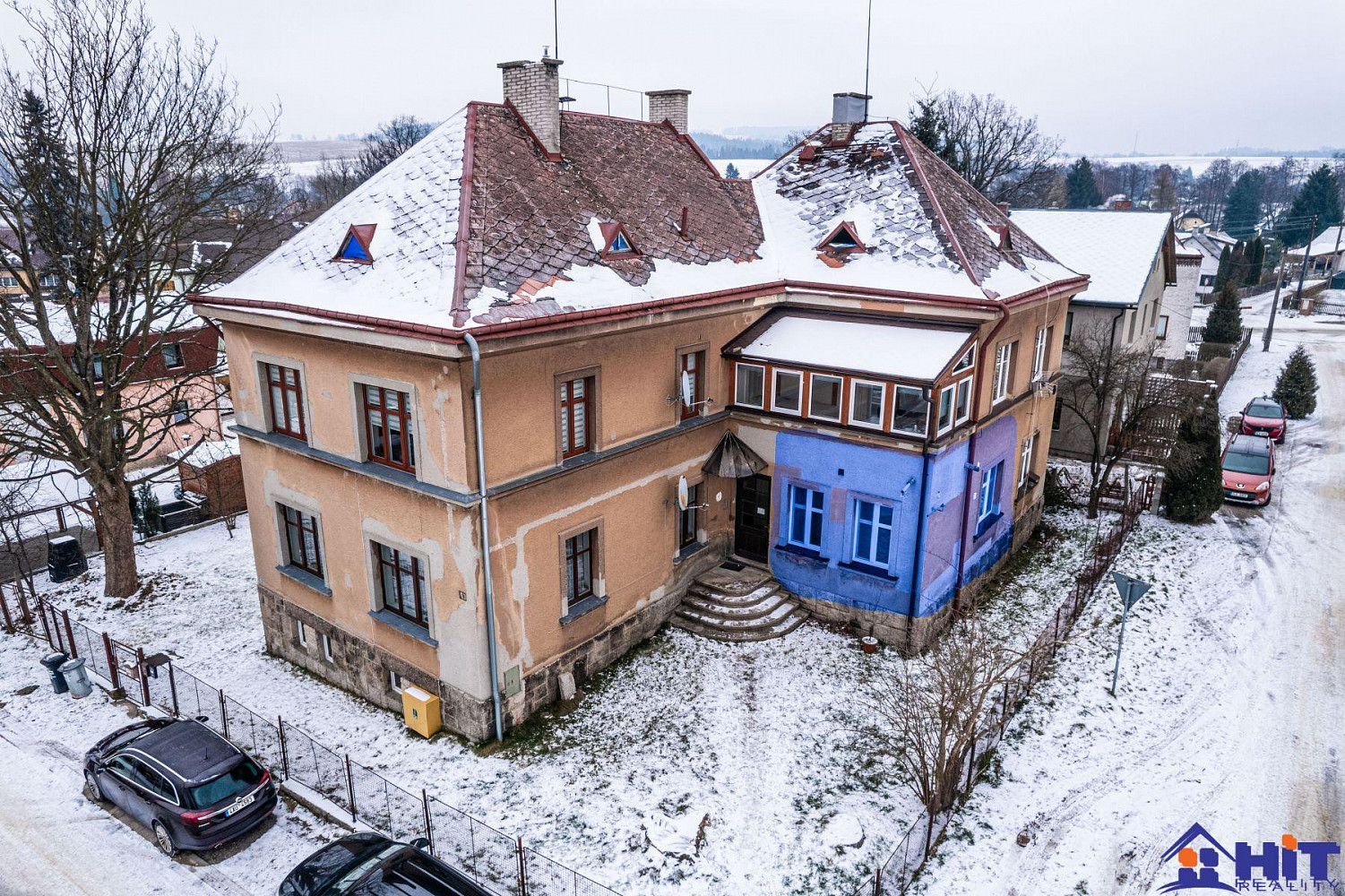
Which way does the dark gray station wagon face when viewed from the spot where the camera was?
facing away from the viewer and to the left of the viewer

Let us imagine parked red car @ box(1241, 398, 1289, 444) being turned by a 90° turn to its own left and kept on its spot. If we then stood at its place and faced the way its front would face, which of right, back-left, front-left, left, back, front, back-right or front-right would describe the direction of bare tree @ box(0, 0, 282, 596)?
back-right

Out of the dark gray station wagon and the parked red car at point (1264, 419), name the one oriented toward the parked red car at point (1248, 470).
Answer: the parked red car at point (1264, 419)

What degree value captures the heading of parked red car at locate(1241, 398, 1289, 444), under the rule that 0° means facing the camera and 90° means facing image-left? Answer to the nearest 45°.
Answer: approximately 0°

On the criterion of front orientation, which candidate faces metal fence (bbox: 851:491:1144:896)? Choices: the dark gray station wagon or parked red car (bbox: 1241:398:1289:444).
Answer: the parked red car

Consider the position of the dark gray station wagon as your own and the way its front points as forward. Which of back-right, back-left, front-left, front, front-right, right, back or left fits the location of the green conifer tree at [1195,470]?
back-right

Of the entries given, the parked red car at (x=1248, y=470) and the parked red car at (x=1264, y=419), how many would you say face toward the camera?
2

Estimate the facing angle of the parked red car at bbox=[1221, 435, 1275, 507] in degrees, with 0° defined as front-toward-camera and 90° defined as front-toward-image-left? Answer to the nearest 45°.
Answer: approximately 0°

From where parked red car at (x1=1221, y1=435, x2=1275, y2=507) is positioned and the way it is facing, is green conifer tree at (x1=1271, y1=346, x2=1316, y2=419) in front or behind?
behind

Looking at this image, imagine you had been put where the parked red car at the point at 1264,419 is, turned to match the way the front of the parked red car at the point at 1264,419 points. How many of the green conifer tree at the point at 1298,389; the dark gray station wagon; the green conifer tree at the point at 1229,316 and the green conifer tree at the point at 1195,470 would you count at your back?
2

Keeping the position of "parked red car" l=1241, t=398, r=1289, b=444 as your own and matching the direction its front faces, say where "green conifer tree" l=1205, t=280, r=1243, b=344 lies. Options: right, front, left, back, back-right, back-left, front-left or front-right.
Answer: back

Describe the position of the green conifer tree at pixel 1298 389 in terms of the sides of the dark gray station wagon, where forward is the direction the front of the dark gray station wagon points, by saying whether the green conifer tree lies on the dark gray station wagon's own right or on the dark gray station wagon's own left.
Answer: on the dark gray station wagon's own right

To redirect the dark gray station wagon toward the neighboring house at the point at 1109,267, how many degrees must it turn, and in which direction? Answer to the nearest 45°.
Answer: approximately 135° to its right
